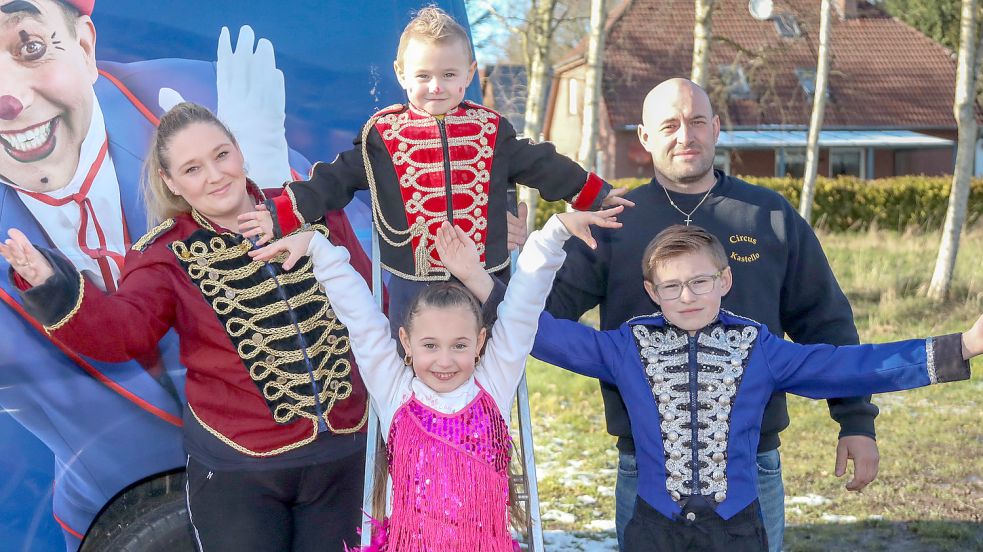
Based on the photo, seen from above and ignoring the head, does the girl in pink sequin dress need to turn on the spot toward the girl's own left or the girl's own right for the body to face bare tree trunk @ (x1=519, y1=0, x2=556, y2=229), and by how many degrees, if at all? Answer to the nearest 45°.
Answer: approximately 180°

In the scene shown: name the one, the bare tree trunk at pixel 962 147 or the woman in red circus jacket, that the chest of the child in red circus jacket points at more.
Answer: the woman in red circus jacket

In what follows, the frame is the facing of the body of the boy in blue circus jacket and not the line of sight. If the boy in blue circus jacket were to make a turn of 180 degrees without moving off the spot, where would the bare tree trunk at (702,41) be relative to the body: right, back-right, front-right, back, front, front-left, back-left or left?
front

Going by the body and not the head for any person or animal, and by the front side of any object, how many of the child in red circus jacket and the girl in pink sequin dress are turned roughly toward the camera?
2

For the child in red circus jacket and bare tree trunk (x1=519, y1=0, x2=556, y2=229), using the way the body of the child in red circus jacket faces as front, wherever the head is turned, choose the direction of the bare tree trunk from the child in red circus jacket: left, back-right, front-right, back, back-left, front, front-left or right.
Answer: back

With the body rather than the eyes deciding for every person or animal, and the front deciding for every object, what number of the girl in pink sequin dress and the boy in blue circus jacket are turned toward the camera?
2

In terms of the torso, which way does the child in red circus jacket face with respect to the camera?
toward the camera

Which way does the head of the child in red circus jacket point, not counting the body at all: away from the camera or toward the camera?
toward the camera

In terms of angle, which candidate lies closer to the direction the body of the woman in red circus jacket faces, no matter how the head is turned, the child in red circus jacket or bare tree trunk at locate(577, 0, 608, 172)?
the child in red circus jacket

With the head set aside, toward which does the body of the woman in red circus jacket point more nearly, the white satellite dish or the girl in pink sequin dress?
the girl in pink sequin dress

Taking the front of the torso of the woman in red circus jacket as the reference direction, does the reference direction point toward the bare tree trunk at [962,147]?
no

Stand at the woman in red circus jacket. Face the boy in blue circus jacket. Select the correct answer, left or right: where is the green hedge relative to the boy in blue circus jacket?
left

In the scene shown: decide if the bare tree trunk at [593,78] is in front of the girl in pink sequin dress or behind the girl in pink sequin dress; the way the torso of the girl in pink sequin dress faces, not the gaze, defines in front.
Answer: behind

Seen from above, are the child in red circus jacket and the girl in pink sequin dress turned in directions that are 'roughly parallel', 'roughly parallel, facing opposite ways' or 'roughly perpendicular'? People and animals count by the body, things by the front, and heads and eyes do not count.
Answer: roughly parallel

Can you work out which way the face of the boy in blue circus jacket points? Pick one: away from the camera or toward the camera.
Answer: toward the camera

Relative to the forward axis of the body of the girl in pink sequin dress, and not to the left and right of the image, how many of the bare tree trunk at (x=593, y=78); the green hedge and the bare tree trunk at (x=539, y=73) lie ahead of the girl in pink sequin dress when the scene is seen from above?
0
